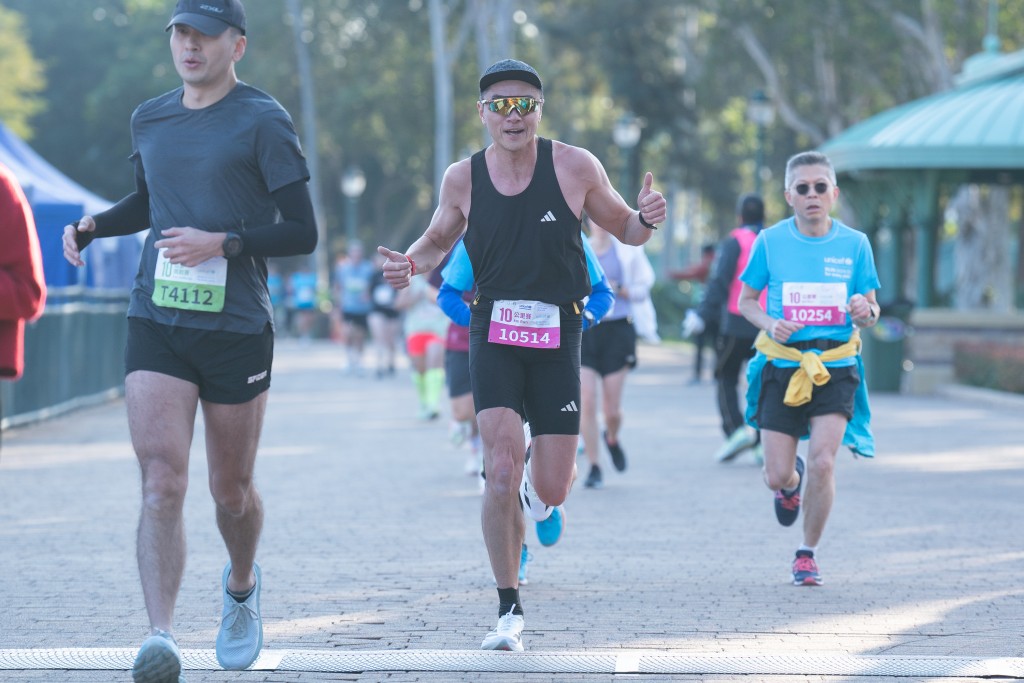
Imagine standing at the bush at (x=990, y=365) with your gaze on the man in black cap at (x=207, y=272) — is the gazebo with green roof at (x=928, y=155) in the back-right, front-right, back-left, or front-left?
back-right

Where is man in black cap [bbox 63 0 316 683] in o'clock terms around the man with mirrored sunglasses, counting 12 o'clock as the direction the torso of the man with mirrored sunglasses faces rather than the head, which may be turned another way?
The man in black cap is roughly at 2 o'clock from the man with mirrored sunglasses.

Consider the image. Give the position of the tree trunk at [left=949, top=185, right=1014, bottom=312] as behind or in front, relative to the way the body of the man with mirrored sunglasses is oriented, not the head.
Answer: behind

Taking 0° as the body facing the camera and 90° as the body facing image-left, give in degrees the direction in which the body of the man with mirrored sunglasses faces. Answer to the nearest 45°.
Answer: approximately 0°

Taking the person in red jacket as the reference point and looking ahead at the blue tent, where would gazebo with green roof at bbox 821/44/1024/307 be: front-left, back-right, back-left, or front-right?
front-right

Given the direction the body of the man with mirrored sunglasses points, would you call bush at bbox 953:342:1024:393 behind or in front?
behind

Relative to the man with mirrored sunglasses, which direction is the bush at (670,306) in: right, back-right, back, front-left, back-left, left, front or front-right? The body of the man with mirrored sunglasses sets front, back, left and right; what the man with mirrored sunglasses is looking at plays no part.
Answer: back

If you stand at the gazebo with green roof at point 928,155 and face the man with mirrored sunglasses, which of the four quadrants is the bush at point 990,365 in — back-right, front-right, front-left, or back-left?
front-left

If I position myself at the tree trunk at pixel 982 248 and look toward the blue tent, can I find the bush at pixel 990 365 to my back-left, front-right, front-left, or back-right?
front-left
